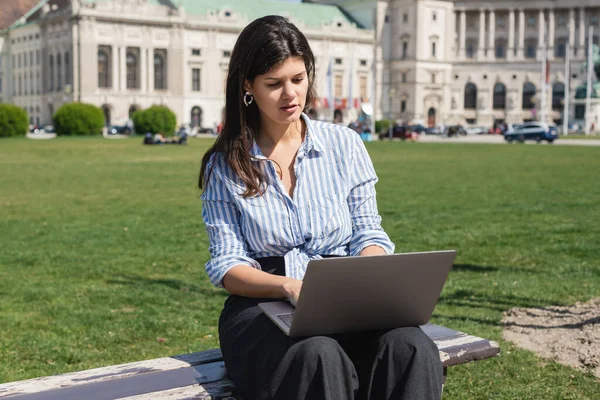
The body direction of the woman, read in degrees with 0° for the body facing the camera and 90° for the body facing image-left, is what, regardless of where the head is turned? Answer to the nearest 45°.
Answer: approximately 315°

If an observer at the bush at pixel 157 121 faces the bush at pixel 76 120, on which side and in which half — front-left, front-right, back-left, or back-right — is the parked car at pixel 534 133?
back-left

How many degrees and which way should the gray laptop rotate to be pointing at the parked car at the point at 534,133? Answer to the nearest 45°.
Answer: approximately 45° to its right

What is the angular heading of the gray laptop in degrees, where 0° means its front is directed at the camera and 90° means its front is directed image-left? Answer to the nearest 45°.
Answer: approximately 135°

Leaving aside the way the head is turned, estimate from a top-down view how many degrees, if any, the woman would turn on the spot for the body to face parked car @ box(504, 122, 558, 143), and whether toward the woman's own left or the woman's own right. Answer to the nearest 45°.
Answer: approximately 135° to the woman's own left

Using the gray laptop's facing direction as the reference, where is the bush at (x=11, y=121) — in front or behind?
in front

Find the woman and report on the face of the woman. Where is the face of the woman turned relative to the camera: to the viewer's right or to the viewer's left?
to the viewer's right
